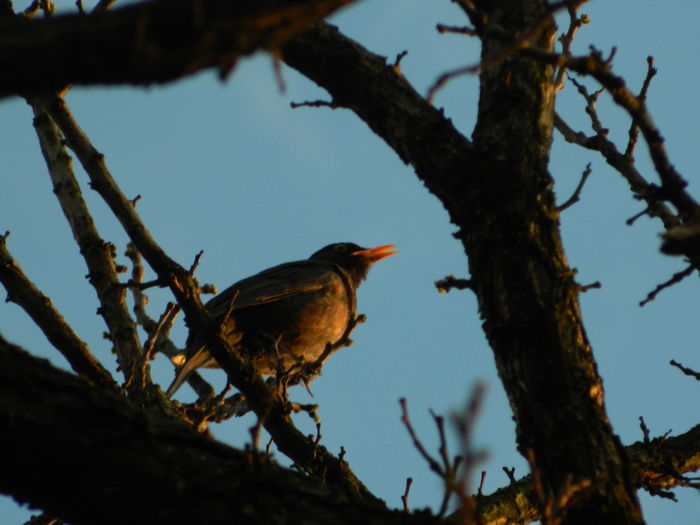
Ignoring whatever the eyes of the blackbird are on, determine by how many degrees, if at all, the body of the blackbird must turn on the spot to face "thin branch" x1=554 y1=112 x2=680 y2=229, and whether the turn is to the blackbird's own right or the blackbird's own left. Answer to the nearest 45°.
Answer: approximately 45° to the blackbird's own right

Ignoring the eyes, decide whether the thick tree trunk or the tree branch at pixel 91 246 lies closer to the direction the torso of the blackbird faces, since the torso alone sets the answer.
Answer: the thick tree trunk

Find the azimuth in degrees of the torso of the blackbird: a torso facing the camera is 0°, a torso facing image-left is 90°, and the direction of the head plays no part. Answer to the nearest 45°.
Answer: approximately 270°

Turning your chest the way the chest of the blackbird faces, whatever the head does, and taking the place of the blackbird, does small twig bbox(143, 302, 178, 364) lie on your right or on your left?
on your right
